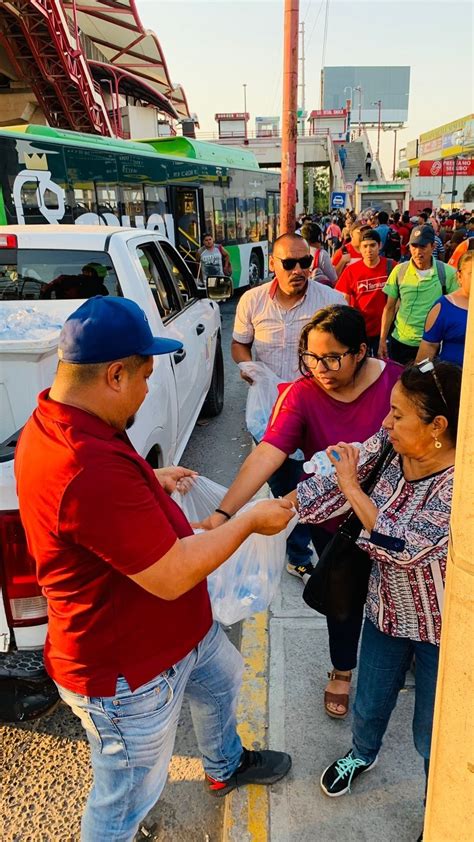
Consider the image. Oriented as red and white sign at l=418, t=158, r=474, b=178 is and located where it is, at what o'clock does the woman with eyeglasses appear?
The woman with eyeglasses is roughly at 12 o'clock from the red and white sign.

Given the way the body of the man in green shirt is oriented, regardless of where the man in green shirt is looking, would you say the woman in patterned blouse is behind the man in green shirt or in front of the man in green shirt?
in front

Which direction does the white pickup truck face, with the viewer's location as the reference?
facing away from the viewer and to the right of the viewer

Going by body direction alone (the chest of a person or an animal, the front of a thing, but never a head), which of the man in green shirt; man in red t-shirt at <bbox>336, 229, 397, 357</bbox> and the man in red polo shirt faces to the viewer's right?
the man in red polo shirt

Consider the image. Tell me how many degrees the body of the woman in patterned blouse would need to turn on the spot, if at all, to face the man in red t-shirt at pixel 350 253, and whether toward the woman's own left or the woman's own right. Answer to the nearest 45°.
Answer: approximately 135° to the woman's own right

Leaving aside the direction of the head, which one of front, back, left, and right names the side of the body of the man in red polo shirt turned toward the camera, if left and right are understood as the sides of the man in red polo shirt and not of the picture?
right

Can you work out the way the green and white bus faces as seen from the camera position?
facing away from the viewer and to the right of the viewer

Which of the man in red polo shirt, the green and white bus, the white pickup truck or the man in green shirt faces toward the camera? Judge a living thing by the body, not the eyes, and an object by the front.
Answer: the man in green shirt

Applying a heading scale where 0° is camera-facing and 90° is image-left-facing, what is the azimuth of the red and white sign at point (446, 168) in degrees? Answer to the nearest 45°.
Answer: approximately 0°
